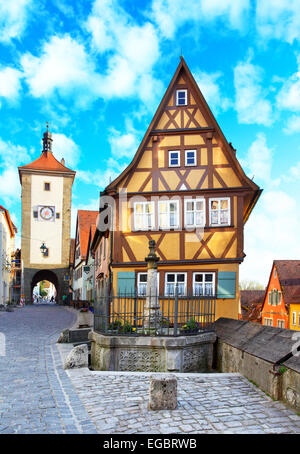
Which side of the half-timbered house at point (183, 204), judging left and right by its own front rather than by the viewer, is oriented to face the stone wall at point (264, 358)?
front

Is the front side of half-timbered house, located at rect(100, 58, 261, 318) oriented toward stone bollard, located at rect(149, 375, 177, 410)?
yes

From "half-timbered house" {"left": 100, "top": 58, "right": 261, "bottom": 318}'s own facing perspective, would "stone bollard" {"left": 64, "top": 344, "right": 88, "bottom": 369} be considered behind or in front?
in front

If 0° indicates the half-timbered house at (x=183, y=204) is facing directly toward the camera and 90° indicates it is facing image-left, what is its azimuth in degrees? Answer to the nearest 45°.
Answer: approximately 0°

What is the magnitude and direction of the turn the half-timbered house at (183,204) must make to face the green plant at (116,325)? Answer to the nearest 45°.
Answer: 0° — it already faces it

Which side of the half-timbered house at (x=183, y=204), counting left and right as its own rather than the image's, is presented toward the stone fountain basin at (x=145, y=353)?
front
